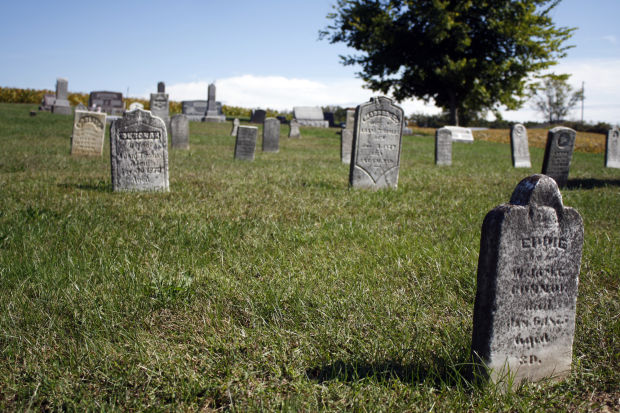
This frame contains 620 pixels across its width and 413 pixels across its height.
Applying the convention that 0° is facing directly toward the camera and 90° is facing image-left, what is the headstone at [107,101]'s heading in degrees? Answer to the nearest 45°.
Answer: approximately 0°

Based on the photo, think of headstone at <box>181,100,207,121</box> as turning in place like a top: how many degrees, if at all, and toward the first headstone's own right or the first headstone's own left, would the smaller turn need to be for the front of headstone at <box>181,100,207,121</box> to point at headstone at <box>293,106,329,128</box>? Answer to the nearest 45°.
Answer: approximately 90° to the first headstone's own left

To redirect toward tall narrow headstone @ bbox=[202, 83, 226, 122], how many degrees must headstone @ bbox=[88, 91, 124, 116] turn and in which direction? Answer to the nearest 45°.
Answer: approximately 90° to its left

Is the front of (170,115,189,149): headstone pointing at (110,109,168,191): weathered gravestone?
yes

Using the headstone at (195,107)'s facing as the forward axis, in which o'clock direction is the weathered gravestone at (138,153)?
The weathered gravestone is roughly at 12 o'clock from the headstone.

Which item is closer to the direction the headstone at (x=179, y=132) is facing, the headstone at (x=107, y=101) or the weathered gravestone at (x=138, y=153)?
the weathered gravestone

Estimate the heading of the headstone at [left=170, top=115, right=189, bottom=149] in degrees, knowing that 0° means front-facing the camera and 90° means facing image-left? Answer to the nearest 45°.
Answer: approximately 0°
